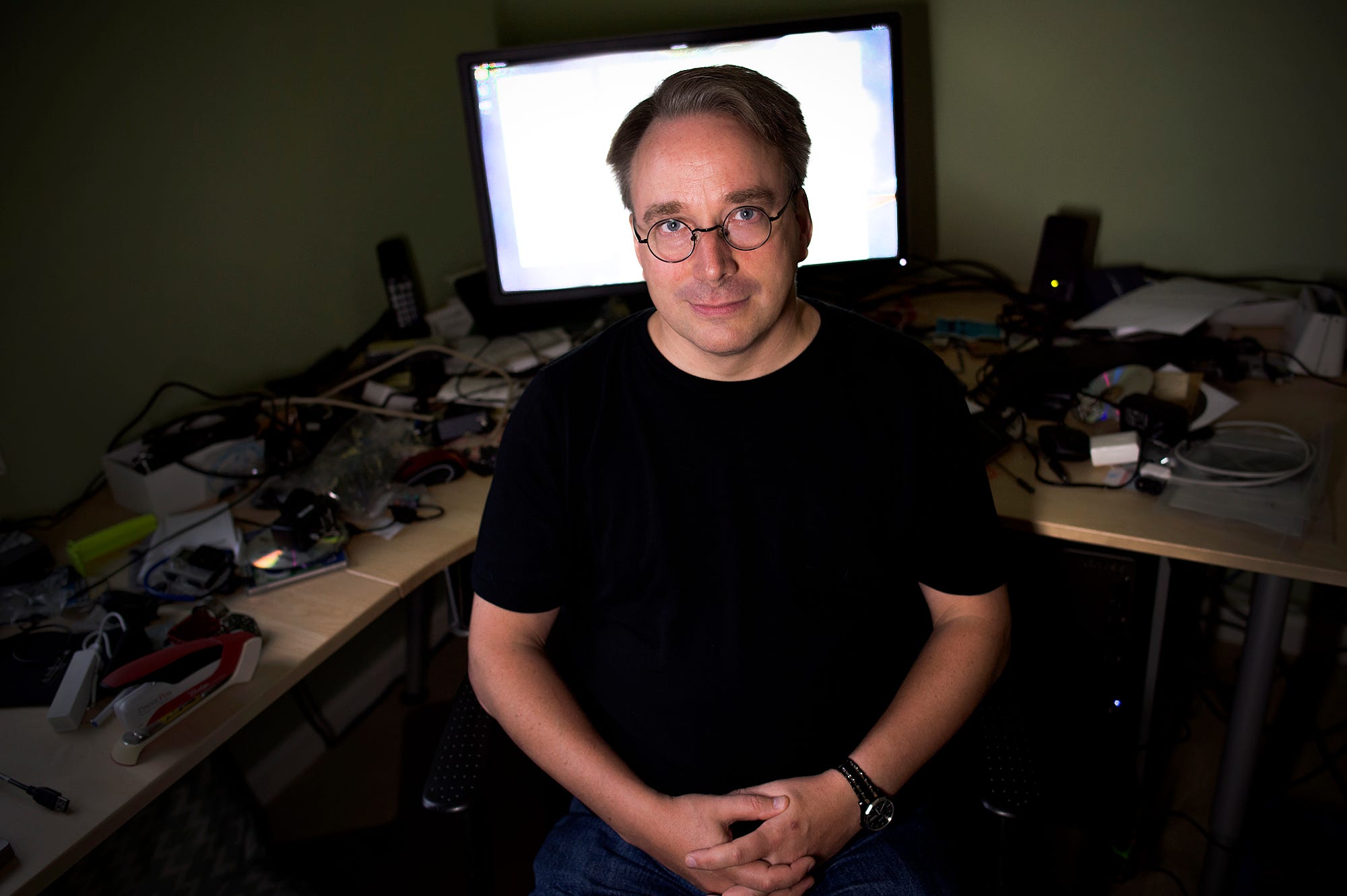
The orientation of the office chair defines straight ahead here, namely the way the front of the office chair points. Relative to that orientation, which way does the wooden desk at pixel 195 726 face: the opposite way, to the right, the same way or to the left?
to the left

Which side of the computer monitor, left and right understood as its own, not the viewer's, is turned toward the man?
front

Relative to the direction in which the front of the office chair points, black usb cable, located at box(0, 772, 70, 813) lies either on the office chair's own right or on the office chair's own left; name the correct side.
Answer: on the office chair's own right

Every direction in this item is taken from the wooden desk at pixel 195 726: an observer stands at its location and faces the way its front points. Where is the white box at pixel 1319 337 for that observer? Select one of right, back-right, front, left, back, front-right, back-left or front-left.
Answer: front-left

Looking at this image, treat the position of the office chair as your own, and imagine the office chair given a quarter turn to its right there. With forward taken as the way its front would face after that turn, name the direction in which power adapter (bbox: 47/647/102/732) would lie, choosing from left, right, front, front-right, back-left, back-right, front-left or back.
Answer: front

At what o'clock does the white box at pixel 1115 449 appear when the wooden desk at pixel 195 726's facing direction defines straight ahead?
The white box is roughly at 11 o'clock from the wooden desk.

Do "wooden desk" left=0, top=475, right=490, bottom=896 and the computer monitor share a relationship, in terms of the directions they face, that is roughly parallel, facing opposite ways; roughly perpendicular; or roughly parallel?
roughly perpendicular

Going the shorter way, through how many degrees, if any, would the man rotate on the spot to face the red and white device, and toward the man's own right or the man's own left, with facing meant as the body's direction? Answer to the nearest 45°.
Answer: approximately 90° to the man's own right

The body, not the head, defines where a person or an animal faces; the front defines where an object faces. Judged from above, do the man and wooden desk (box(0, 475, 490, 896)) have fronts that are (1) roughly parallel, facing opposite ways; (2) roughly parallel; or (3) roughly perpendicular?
roughly perpendicular

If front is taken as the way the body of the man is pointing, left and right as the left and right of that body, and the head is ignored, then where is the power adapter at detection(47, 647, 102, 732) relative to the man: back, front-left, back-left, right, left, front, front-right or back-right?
right

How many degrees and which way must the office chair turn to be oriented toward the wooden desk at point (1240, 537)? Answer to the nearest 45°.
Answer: approximately 135° to its left

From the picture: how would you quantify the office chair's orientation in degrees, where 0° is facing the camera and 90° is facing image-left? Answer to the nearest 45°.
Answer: approximately 0°

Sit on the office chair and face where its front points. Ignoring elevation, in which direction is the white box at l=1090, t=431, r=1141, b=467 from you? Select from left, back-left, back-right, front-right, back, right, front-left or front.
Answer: back-left

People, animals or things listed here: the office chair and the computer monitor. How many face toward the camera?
2
